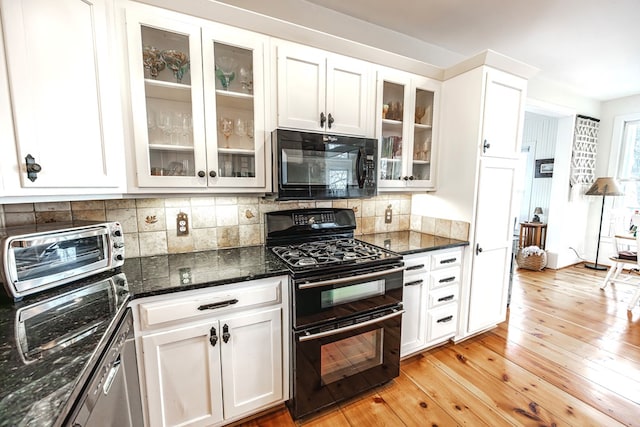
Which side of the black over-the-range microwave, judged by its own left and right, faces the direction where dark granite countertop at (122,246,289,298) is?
right

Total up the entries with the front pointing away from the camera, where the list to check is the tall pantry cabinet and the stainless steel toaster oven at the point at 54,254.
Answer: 0

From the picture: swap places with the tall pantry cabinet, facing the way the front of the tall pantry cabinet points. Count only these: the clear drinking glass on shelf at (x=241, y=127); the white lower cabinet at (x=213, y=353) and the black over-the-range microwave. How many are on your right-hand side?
3

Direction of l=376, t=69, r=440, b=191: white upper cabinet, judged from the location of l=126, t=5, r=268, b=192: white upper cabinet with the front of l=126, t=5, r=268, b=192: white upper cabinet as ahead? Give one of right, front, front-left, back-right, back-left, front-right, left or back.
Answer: front-left

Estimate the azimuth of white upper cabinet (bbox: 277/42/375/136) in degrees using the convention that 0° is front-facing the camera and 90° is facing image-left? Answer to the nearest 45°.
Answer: approximately 315°

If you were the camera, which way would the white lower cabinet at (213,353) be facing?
facing the viewer and to the right of the viewer

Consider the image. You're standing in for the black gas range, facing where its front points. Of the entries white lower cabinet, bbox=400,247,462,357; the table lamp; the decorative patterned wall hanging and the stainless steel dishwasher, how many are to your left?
3

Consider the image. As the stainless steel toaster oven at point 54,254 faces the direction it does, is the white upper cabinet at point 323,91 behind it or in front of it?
in front

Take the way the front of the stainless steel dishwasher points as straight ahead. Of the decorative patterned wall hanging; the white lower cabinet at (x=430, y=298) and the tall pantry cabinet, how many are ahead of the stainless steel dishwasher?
3

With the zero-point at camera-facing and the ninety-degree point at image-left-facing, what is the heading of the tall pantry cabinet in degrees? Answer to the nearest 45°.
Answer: approximately 315°

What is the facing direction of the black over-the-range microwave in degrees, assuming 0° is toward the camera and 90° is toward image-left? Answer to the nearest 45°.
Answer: approximately 315°
